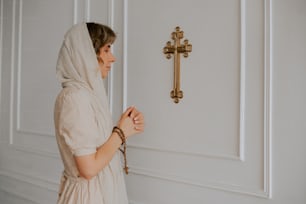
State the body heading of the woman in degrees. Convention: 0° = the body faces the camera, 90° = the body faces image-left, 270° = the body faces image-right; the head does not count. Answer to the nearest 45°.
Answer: approximately 270°

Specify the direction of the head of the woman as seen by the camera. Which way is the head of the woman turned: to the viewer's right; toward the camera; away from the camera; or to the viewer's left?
to the viewer's right

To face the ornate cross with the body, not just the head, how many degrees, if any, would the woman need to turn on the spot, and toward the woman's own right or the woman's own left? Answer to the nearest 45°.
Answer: approximately 45° to the woman's own left
